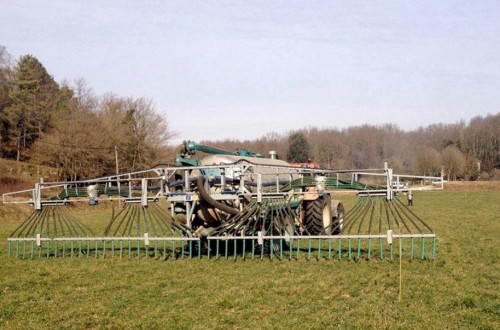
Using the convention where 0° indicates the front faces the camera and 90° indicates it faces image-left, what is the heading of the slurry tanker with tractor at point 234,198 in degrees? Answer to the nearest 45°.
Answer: approximately 225°
